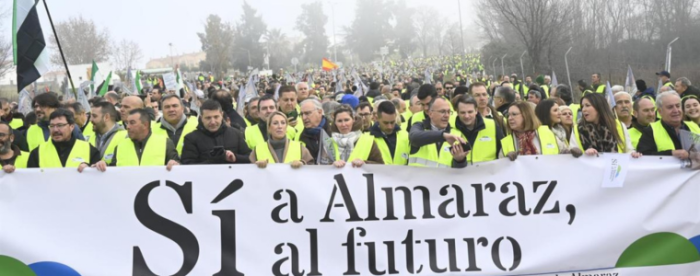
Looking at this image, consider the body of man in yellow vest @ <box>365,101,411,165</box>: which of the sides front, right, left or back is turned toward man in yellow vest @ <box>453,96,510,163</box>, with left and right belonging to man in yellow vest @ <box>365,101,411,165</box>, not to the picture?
left

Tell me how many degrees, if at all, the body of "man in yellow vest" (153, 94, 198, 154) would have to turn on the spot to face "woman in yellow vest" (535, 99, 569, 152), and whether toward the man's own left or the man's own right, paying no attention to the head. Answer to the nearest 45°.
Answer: approximately 45° to the man's own left

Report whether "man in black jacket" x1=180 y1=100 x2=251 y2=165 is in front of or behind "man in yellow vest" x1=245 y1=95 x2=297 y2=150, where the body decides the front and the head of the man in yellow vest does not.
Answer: in front

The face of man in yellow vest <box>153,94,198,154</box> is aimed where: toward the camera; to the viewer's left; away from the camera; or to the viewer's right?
toward the camera

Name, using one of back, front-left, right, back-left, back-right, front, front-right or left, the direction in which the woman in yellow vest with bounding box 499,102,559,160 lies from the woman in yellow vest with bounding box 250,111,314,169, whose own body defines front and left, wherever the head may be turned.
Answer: left

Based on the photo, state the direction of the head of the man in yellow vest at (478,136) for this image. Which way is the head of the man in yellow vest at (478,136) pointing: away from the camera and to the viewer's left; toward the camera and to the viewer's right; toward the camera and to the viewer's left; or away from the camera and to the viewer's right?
toward the camera and to the viewer's left

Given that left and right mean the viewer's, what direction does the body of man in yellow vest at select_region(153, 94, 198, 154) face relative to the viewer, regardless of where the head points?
facing the viewer

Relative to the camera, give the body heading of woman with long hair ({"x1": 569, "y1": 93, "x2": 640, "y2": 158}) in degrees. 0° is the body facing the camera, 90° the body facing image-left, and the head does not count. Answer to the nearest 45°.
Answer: approximately 45°

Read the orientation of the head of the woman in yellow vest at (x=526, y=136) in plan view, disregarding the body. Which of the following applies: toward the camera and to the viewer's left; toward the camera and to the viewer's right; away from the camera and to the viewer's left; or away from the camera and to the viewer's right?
toward the camera and to the viewer's left

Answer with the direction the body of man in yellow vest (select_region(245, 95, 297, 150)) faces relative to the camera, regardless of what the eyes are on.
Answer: toward the camera

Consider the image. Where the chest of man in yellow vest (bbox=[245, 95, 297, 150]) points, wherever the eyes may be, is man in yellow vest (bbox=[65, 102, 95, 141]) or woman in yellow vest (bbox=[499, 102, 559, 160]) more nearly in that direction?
the woman in yellow vest

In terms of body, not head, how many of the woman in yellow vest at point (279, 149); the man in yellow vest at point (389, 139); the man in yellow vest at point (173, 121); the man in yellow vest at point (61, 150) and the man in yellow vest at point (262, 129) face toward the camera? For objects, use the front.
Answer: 5

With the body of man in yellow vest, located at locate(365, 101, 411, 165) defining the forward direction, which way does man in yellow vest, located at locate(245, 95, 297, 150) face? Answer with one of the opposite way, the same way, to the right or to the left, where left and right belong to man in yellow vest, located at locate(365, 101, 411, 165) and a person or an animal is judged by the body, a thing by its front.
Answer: the same way

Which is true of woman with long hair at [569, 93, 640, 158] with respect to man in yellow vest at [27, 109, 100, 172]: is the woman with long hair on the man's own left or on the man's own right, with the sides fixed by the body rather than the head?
on the man's own left

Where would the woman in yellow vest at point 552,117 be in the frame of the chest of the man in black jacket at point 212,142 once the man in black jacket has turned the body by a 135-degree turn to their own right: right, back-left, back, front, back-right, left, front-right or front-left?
back-right

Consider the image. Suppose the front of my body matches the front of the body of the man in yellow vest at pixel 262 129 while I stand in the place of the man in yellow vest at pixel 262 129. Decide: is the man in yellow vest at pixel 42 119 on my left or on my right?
on my right
